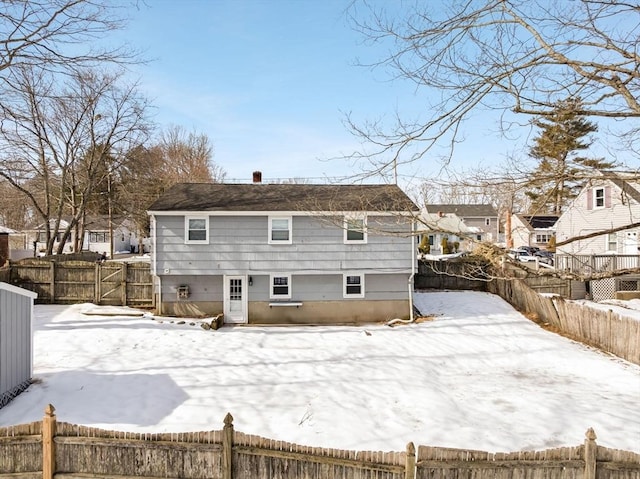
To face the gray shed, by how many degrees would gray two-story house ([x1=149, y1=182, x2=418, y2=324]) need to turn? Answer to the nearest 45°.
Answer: approximately 135° to its left

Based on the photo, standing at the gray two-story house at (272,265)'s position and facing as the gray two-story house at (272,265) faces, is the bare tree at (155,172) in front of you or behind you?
in front

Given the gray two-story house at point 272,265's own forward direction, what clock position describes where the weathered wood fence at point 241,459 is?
The weathered wood fence is roughly at 6 o'clock from the gray two-story house.

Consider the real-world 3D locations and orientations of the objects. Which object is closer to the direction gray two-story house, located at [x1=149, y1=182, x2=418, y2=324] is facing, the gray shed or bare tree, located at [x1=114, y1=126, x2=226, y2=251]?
the bare tree

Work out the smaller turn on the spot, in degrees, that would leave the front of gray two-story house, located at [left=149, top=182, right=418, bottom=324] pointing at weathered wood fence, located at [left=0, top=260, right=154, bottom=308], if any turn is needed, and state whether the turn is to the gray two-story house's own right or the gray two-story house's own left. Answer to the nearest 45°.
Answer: approximately 90° to the gray two-story house's own left

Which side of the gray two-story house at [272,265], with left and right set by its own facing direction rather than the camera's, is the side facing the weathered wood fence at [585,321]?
right

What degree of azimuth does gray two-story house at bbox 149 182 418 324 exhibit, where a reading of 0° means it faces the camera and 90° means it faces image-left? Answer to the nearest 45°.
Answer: approximately 180°

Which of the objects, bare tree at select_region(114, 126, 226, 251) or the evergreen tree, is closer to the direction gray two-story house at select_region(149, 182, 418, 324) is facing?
the bare tree
